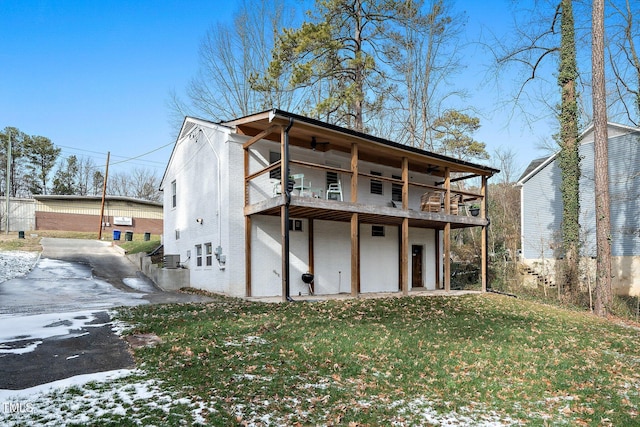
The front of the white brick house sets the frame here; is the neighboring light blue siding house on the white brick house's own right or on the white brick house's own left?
on the white brick house's own left

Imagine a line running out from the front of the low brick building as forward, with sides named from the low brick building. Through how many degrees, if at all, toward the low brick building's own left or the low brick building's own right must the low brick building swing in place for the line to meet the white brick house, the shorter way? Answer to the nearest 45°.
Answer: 0° — it already faces it

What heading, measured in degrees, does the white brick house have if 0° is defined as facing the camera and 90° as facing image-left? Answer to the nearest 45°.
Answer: approximately 315°

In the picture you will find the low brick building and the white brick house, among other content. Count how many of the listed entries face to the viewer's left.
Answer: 0

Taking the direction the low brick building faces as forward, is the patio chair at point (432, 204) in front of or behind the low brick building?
in front

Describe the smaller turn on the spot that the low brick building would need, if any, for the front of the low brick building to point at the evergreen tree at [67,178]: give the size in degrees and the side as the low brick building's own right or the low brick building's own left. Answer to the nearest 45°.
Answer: approximately 180°

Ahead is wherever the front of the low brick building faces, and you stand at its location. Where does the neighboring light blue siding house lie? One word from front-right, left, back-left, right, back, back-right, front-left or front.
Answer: front-left

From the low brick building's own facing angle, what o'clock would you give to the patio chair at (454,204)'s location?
The patio chair is roughly at 11 o'clock from the low brick building.

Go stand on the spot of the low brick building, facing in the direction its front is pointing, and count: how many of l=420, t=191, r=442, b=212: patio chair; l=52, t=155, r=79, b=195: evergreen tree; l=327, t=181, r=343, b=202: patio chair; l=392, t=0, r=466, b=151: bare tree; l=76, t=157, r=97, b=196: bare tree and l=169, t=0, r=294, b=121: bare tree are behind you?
2

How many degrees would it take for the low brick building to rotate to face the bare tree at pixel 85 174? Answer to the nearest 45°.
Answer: approximately 180°

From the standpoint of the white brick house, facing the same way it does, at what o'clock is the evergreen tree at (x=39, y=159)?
The evergreen tree is roughly at 6 o'clock from the white brick house.

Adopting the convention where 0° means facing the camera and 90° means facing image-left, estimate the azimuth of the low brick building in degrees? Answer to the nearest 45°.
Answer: approximately 0°

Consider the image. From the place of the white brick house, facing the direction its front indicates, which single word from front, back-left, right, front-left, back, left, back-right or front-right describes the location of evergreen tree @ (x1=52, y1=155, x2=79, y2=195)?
back
